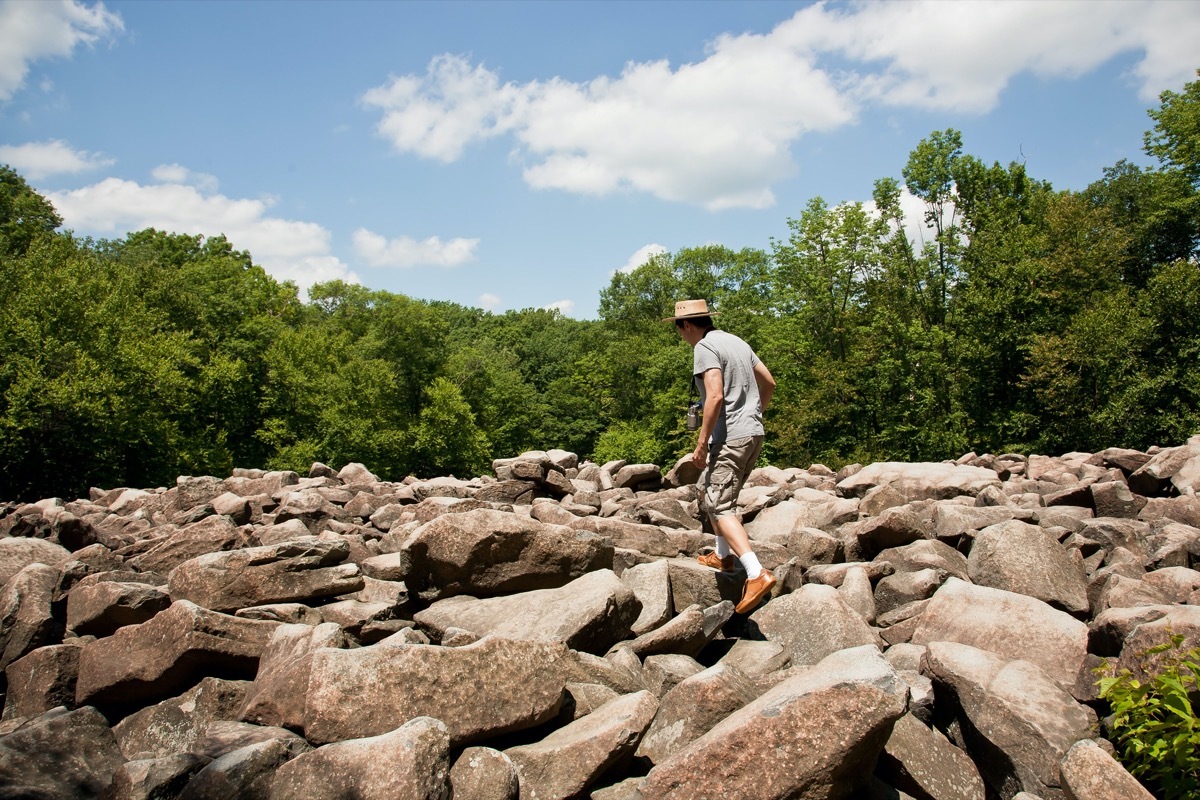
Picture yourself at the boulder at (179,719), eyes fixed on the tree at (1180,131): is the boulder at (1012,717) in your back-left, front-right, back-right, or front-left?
front-right

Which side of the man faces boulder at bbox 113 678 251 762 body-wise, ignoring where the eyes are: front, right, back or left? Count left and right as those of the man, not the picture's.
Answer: left

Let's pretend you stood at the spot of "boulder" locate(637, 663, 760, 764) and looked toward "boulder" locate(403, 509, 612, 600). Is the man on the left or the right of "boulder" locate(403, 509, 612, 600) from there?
right

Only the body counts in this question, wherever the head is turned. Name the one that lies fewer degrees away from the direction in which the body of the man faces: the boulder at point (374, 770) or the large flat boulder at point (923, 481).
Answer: the large flat boulder

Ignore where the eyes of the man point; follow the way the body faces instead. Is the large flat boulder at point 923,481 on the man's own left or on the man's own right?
on the man's own right

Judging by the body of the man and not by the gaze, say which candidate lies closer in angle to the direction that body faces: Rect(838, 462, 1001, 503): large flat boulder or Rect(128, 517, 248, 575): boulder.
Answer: the boulder

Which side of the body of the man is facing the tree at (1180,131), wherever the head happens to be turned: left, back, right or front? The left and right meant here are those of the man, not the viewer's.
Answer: right

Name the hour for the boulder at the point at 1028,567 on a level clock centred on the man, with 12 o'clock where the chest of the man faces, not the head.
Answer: The boulder is roughly at 4 o'clock from the man.

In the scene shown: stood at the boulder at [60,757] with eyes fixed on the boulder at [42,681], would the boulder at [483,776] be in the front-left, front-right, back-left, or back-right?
back-right

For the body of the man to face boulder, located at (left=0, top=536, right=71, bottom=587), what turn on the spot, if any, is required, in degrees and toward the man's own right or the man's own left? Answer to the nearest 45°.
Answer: approximately 45° to the man's own left

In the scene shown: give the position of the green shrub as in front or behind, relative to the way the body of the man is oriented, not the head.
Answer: behind

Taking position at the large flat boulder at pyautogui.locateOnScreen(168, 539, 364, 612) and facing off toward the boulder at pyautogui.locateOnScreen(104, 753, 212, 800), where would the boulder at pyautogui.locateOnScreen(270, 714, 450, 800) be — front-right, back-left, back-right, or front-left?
front-left

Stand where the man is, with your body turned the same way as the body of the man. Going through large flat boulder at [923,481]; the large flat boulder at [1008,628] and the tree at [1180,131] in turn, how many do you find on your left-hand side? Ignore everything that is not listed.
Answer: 0

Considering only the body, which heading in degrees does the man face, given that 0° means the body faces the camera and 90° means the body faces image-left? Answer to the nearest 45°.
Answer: approximately 135°

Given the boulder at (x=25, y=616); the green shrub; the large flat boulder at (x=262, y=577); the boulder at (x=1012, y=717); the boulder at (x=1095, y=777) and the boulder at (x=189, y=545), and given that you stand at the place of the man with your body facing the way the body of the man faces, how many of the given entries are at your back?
3

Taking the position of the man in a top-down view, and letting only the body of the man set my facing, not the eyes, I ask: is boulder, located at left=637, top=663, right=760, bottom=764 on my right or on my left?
on my left

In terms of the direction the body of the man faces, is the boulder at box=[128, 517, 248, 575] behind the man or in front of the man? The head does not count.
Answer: in front

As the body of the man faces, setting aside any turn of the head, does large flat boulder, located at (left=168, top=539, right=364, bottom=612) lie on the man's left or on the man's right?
on the man's left

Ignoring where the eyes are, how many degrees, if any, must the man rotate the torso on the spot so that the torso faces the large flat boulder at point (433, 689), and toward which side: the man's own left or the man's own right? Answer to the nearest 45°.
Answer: approximately 90° to the man's own left
